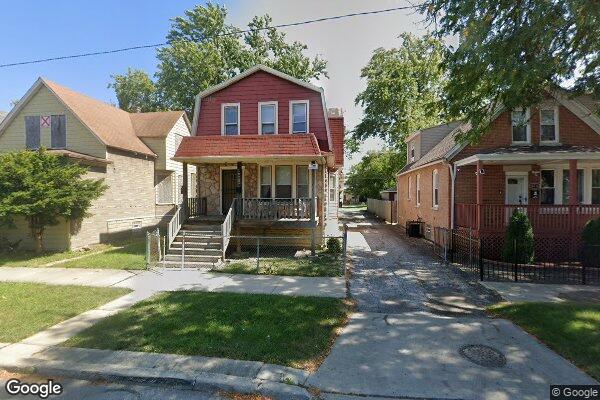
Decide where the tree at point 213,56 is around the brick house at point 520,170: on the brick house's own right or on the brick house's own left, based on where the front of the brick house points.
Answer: on the brick house's own right

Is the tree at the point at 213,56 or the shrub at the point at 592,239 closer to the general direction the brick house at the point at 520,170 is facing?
the shrub

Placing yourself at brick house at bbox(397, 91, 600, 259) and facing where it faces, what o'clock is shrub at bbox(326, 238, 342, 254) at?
The shrub is roughly at 2 o'clock from the brick house.

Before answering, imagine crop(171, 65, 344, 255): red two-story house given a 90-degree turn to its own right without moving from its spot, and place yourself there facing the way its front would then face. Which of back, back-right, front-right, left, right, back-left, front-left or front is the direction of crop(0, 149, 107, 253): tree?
front

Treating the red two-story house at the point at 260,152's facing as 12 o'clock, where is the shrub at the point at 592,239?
The shrub is roughly at 10 o'clock from the red two-story house.

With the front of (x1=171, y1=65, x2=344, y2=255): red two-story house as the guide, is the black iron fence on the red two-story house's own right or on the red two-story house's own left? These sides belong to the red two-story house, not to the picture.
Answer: on the red two-story house's own left

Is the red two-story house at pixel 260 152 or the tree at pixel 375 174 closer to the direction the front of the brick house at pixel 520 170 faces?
the red two-story house

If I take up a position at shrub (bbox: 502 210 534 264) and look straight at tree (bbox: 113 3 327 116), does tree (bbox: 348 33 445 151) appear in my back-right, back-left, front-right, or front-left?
front-right

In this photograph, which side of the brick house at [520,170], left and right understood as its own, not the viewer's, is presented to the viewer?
front

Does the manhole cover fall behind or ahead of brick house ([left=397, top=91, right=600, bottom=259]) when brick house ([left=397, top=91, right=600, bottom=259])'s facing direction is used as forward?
ahead

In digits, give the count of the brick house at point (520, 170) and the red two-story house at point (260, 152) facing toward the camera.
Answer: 2

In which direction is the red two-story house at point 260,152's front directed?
toward the camera

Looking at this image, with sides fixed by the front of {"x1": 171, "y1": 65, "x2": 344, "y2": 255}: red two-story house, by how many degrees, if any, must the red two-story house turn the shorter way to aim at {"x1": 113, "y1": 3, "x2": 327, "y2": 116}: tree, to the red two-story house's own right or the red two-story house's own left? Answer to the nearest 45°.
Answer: approximately 180°

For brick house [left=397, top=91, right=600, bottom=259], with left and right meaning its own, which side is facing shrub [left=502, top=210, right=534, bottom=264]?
front
